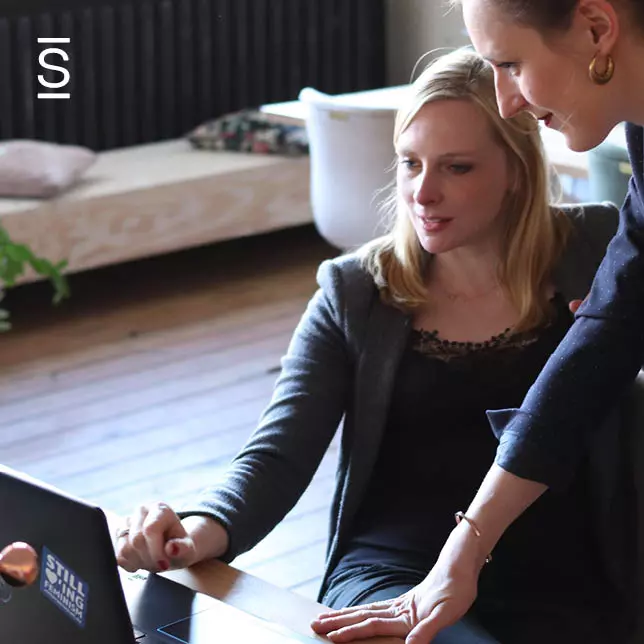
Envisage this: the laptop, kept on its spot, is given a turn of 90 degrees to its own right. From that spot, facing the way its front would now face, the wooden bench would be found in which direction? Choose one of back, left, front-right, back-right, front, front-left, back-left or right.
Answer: back-left

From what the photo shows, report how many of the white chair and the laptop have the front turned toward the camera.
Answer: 0

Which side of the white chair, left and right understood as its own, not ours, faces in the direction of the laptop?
back

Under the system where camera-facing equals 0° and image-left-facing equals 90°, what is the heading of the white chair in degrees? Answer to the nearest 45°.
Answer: approximately 180°

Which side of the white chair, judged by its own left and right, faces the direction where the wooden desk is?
back

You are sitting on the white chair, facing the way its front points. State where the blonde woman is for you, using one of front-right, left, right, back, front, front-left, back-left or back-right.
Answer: back

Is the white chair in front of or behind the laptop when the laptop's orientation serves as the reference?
in front

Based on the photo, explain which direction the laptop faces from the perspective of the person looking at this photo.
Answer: facing away from the viewer and to the right of the viewer
